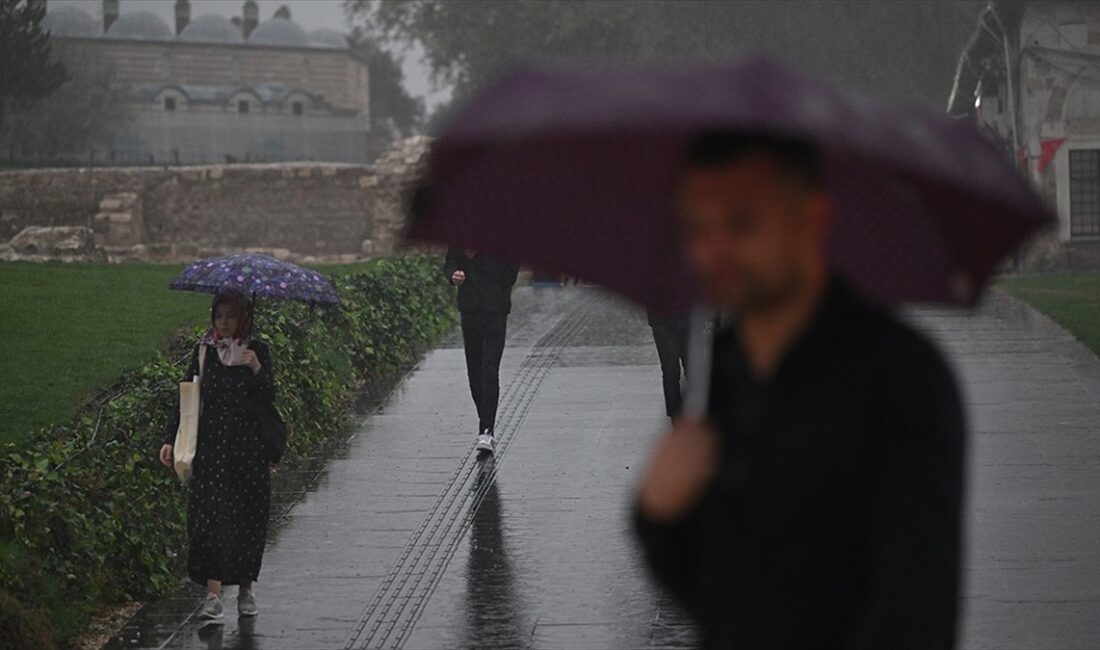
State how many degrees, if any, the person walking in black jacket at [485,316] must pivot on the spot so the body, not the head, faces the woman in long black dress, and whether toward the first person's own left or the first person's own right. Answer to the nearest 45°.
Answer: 0° — they already face them

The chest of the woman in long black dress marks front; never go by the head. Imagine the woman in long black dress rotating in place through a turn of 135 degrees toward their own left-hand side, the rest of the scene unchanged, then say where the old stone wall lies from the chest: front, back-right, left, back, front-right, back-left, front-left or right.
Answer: front-left

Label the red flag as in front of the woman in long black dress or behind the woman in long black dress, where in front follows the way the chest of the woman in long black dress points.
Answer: behind

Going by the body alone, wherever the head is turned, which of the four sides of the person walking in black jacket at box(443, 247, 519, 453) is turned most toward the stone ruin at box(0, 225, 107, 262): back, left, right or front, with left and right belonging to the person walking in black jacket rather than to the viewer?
back

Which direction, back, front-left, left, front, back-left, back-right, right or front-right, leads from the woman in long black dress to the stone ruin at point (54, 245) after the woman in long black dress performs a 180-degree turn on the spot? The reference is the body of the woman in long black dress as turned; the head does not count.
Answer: front

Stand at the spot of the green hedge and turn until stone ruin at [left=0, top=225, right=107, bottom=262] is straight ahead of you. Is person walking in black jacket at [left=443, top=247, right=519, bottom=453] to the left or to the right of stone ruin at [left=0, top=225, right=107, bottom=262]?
right

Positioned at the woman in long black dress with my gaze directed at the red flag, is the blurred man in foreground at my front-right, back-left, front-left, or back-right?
back-right

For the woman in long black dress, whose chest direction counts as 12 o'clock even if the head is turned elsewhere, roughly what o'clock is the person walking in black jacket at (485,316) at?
The person walking in black jacket is roughly at 7 o'clock from the woman in long black dress.

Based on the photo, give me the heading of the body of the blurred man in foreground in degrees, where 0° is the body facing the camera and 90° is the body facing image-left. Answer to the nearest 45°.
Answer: approximately 45°

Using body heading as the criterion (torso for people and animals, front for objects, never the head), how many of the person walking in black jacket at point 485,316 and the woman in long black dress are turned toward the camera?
2

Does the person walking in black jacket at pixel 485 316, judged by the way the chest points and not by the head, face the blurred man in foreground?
yes

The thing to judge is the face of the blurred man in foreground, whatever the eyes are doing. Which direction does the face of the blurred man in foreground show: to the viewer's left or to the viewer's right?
to the viewer's left
